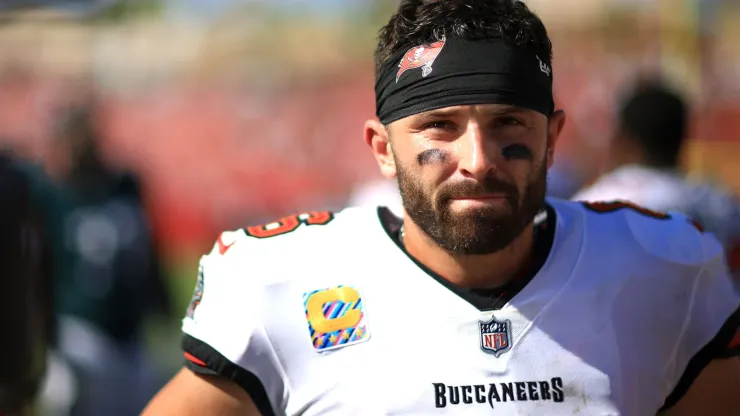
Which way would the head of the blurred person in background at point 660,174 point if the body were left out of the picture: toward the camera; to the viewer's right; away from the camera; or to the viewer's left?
away from the camera

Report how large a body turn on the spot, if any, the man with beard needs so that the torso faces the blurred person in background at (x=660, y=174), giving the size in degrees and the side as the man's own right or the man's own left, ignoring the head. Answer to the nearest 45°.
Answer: approximately 135° to the man's own left

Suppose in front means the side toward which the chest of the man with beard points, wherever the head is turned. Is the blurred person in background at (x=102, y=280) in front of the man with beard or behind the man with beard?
behind

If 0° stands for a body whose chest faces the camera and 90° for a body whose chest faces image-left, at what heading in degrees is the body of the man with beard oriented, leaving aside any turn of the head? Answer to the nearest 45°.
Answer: approximately 0°

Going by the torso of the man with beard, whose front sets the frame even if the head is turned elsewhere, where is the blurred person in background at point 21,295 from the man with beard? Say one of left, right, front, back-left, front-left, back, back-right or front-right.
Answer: back-right

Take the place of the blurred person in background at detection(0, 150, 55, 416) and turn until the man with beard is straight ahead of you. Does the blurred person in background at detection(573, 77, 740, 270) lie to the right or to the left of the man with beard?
left
